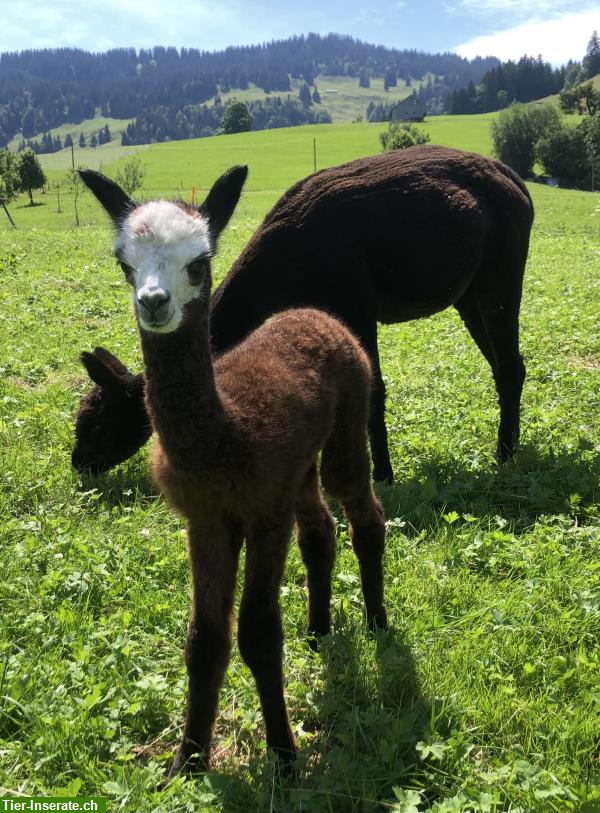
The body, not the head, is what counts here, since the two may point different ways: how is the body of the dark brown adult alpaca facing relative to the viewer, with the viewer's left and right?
facing to the left of the viewer

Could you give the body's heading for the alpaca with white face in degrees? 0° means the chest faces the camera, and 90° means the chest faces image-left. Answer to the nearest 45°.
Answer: approximately 45°

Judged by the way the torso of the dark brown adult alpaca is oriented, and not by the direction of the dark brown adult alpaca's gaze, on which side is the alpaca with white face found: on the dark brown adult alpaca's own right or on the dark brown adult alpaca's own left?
on the dark brown adult alpaca's own left

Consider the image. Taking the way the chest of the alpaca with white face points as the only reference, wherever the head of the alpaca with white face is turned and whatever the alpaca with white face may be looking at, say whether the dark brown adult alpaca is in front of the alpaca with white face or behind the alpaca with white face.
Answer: behind
